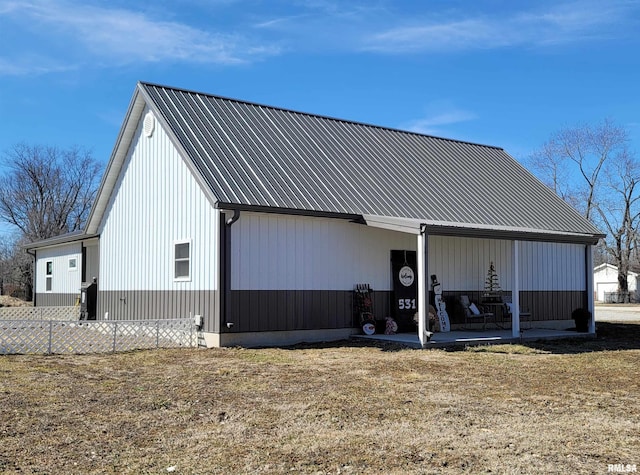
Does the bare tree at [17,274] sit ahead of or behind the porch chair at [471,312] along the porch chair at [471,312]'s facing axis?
behind

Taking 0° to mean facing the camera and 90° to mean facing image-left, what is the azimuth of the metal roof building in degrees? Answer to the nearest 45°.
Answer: approximately 315°
